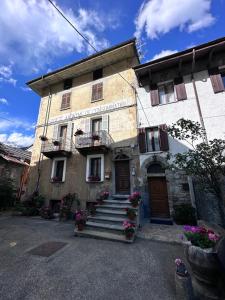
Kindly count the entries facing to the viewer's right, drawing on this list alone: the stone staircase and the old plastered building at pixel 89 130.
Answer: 0

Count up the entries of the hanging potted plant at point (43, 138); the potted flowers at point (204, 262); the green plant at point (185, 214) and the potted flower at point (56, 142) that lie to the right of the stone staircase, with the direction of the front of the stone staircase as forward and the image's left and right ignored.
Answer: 2

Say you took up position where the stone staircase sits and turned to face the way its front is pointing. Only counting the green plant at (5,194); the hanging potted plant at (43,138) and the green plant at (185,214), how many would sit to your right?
2

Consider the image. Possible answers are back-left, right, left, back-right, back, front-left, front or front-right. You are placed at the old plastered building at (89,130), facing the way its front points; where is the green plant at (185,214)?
left

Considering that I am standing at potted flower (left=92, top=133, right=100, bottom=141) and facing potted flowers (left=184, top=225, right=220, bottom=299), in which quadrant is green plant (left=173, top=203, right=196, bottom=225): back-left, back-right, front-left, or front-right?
front-left

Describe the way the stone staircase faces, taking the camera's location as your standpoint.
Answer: facing the viewer and to the left of the viewer

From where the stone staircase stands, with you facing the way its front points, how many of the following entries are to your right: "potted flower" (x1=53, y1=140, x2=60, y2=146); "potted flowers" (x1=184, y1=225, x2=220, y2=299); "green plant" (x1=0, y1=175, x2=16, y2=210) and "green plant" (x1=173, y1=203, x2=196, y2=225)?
2

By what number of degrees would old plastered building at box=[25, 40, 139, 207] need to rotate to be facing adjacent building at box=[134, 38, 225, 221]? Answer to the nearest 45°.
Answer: approximately 90° to its left

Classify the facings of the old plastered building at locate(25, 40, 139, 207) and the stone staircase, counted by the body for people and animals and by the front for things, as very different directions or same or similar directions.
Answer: same or similar directions

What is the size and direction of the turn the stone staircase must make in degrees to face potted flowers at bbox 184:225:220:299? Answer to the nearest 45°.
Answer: approximately 90° to its left
